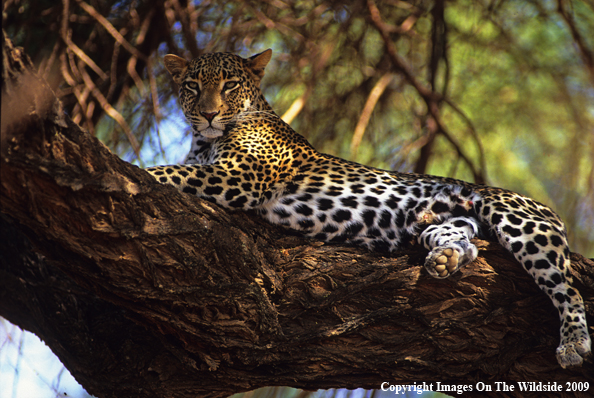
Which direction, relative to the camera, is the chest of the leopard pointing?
to the viewer's left

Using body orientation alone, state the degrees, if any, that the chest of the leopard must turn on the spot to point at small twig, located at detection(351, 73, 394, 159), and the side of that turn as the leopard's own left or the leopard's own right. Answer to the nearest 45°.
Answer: approximately 90° to the leopard's own right

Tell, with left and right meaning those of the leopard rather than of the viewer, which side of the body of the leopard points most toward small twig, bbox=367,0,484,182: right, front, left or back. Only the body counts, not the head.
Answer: right
